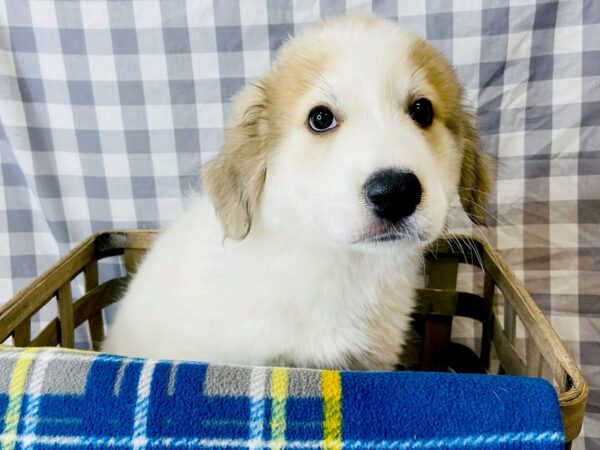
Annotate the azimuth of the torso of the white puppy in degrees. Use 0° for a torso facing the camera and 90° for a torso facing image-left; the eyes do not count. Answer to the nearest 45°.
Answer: approximately 315°
